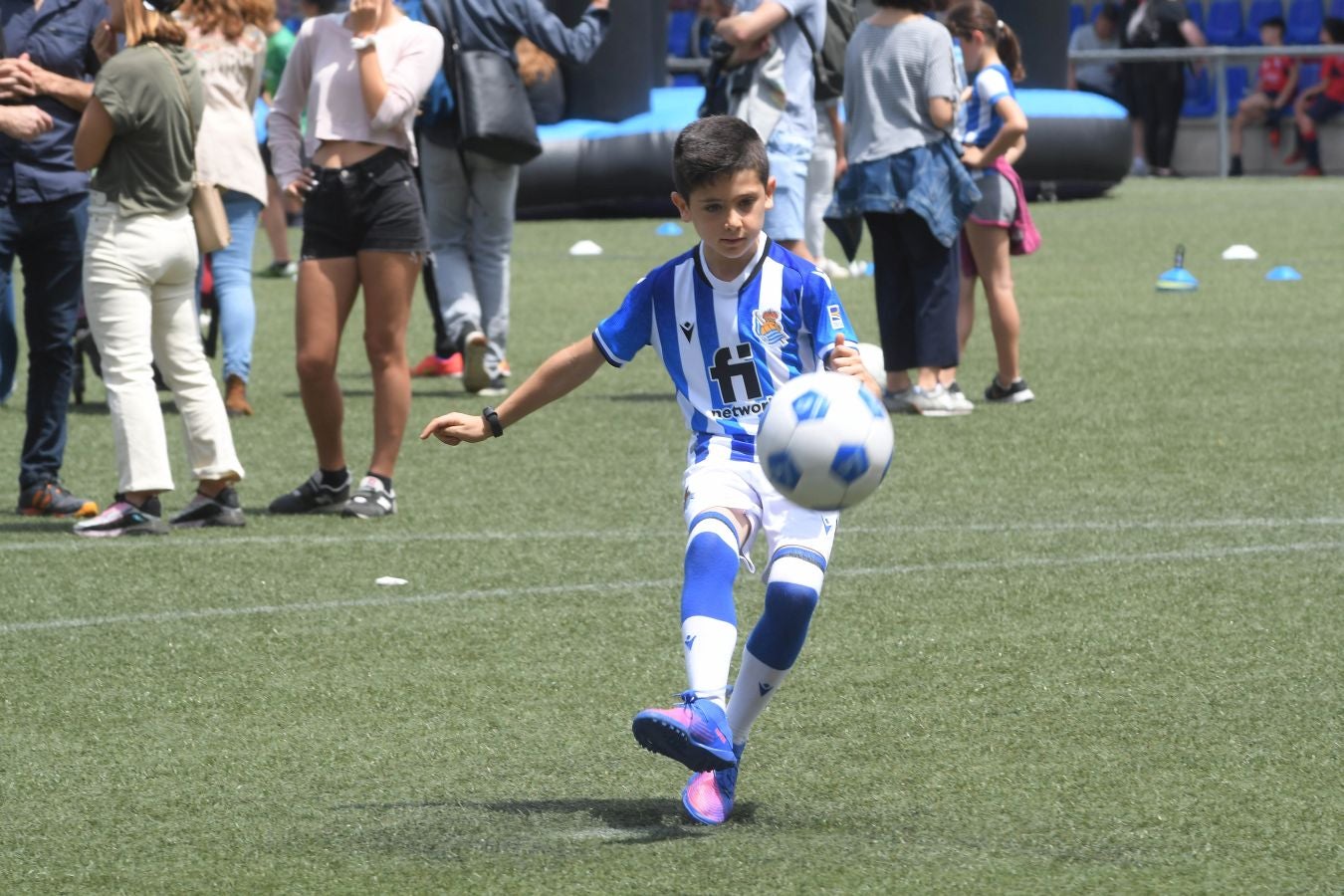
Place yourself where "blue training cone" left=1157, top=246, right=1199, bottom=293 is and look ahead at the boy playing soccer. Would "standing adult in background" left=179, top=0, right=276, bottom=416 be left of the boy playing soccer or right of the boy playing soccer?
right

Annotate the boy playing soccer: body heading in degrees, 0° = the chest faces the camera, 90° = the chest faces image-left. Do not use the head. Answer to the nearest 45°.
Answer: approximately 0°

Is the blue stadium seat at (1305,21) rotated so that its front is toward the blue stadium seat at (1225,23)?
no

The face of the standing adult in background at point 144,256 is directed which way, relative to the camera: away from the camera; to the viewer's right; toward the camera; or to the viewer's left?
away from the camera

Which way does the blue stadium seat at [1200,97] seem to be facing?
toward the camera

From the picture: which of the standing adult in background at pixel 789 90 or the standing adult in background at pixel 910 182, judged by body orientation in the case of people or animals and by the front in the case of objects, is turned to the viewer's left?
the standing adult in background at pixel 789 90

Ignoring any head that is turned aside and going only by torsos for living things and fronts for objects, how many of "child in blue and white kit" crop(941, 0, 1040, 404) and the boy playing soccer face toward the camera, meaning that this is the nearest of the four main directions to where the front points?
1

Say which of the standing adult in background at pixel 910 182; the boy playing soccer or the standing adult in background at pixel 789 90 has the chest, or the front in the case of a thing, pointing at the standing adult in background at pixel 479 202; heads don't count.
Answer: the standing adult in background at pixel 789 90

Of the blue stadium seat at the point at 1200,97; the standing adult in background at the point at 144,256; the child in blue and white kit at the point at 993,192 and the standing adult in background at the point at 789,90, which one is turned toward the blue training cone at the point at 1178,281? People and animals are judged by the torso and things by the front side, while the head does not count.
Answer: the blue stadium seat

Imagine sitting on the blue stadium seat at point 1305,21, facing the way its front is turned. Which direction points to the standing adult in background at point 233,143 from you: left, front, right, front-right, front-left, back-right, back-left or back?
front

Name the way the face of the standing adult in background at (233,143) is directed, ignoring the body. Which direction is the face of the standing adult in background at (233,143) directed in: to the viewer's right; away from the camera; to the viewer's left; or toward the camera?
away from the camera

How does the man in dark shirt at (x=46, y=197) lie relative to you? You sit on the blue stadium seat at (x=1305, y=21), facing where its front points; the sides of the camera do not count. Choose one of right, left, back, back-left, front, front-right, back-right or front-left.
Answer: front

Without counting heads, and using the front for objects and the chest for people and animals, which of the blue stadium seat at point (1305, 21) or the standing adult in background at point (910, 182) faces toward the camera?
the blue stadium seat

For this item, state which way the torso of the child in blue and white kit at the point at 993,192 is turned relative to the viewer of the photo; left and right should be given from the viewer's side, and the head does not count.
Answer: facing to the left of the viewer

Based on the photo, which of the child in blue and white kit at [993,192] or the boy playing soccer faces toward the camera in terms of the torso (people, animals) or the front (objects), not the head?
the boy playing soccer

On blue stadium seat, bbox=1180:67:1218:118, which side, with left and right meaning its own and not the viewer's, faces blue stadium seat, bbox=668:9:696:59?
right

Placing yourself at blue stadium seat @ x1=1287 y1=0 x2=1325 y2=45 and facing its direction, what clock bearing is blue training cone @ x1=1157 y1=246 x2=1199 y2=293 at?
The blue training cone is roughly at 12 o'clock from the blue stadium seat.
